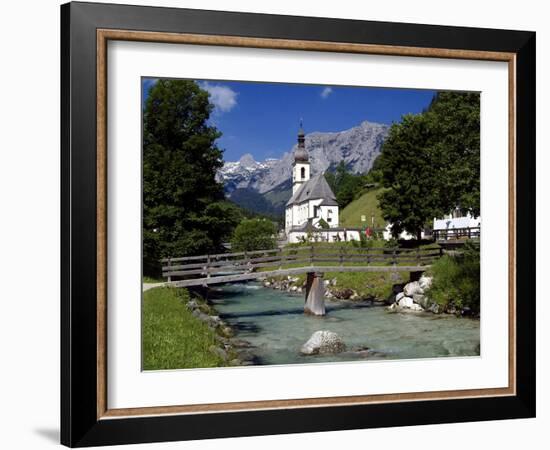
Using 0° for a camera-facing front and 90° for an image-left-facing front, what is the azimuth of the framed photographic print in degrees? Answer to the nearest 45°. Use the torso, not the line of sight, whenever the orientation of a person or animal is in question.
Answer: approximately 315°
